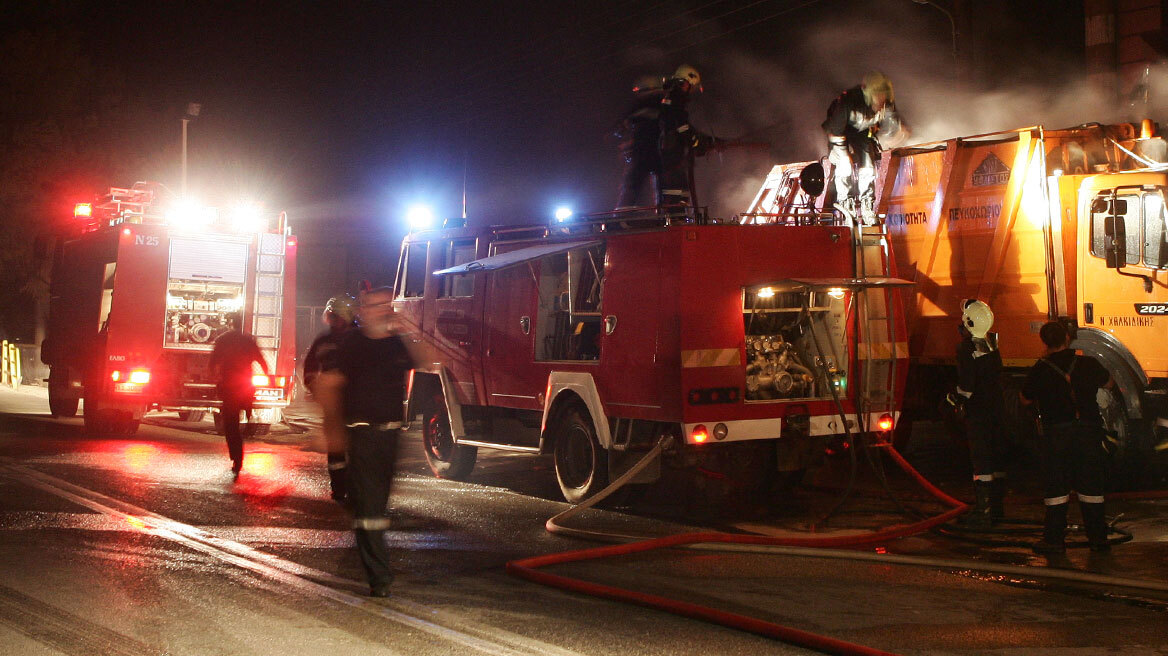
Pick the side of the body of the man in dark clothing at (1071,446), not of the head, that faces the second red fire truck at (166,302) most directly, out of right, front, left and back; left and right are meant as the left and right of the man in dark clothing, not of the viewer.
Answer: left

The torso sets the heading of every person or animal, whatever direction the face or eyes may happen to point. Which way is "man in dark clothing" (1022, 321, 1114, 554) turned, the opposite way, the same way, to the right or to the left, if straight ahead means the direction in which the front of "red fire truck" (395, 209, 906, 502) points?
to the right

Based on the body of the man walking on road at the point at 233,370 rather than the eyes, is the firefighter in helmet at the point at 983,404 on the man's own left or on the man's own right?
on the man's own right

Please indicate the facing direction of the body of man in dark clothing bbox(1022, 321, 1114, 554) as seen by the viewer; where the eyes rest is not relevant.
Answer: away from the camera

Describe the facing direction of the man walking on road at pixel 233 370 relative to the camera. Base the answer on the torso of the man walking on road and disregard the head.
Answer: away from the camera
